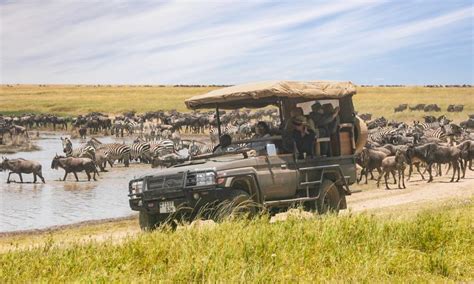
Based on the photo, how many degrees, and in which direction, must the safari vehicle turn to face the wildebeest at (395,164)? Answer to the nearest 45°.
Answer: approximately 180°

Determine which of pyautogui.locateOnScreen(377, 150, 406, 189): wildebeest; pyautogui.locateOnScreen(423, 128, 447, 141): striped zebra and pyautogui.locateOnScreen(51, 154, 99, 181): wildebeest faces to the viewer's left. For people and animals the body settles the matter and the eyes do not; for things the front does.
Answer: pyautogui.locateOnScreen(51, 154, 99, 181): wildebeest

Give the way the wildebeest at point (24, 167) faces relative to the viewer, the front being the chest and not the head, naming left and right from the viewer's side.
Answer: facing to the left of the viewer

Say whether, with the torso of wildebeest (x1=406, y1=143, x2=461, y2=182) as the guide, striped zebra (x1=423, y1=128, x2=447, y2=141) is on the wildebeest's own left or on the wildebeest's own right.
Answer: on the wildebeest's own right

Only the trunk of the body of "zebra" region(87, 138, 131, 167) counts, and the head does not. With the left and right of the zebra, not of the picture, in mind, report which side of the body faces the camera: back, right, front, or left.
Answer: left

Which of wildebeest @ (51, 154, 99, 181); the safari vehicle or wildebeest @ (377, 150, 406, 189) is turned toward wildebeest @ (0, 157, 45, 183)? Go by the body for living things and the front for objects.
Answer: wildebeest @ (51, 154, 99, 181)

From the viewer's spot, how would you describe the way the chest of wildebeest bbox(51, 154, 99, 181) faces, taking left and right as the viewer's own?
facing to the left of the viewer
